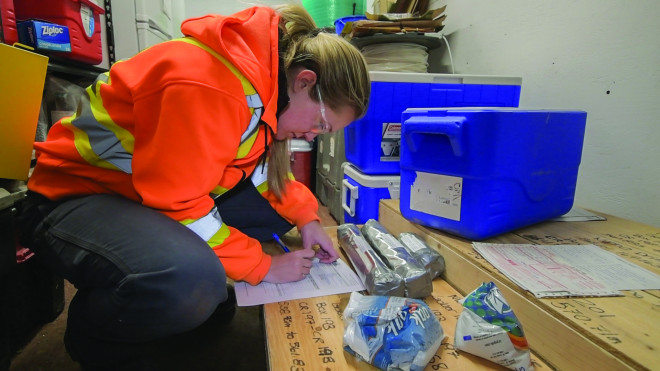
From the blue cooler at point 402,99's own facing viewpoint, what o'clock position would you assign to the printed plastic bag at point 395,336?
The printed plastic bag is roughly at 12 o'clock from the blue cooler.

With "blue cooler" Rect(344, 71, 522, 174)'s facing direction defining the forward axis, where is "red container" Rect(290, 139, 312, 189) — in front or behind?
behind

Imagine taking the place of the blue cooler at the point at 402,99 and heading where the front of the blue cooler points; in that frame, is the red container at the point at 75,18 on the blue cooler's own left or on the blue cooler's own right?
on the blue cooler's own right

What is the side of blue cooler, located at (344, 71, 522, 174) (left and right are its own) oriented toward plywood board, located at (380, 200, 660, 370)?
front

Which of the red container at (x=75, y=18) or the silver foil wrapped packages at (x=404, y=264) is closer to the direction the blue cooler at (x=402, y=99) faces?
the silver foil wrapped packages

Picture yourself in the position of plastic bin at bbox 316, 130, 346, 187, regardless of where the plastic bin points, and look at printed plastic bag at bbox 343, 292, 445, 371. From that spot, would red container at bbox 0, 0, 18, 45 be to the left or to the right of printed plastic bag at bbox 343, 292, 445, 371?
right

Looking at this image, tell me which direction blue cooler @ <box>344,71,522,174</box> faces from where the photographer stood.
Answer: facing the viewer

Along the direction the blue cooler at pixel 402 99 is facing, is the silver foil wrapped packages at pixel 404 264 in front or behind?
in front
